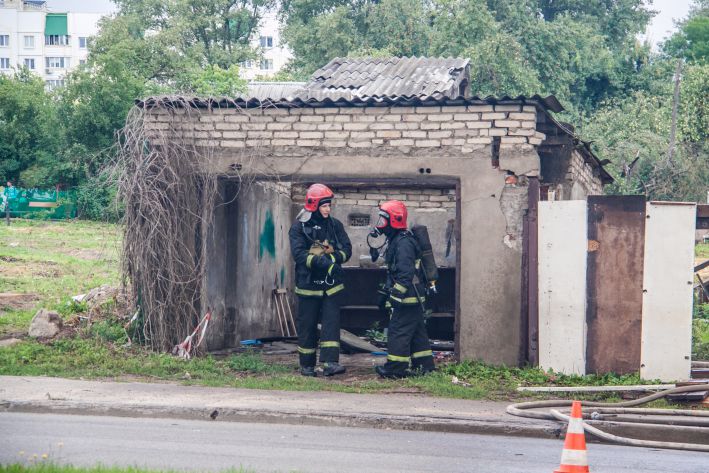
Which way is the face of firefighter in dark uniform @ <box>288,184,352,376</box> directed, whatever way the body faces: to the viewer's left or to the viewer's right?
to the viewer's right

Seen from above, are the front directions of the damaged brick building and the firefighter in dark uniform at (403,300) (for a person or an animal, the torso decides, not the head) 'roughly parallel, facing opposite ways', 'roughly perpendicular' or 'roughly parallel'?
roughly perpendicular

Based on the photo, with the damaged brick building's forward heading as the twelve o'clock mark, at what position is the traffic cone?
The traffic cone is roughly at 12 o'clock from the damaged brick building.

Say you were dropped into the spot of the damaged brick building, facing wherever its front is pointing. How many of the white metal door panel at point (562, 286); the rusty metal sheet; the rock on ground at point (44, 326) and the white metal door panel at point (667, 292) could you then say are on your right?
1

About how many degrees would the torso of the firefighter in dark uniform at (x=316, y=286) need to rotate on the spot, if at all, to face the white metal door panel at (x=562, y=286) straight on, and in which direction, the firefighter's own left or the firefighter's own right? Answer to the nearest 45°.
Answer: approximately 45° to the firefighter's own left

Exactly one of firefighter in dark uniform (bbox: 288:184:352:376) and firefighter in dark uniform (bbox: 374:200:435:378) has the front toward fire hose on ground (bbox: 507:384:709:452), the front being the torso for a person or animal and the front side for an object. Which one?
firefighter in dark uniform (bbox: 288:184:352:376)

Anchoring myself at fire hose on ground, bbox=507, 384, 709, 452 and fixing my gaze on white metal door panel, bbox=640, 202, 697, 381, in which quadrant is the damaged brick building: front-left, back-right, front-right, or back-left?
front-left

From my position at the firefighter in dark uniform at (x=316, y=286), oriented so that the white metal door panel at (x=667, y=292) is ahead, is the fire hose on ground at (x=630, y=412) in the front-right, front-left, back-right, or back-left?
front-right

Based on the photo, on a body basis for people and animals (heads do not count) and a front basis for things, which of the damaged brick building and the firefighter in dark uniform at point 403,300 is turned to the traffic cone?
the damaged brick building

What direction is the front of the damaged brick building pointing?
toward the camera

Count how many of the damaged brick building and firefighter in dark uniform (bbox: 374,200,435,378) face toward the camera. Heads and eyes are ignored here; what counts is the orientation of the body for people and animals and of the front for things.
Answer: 1

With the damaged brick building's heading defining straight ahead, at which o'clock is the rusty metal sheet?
The rusty metal sheet is roughly at 10 o'clock from the damaged brick building.

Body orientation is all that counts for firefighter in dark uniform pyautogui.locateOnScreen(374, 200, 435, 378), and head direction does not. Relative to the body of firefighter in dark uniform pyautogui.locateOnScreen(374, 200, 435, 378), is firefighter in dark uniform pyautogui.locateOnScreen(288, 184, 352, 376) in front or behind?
in front

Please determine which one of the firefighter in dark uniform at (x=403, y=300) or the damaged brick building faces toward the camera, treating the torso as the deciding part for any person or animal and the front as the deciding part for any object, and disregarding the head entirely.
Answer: the damaged brick building

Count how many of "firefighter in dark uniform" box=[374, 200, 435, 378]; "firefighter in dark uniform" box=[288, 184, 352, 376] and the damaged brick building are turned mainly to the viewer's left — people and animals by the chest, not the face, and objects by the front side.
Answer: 1

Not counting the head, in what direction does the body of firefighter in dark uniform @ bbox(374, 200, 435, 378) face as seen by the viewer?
to the viewer's left

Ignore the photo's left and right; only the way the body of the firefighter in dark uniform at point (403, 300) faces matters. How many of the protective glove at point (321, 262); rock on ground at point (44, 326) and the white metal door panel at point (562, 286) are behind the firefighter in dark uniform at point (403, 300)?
1

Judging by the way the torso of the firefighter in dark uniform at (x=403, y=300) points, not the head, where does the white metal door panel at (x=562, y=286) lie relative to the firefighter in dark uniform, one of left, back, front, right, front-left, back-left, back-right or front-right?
back
